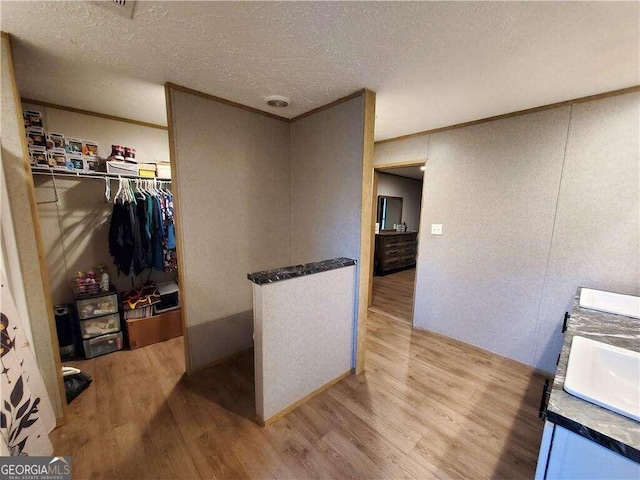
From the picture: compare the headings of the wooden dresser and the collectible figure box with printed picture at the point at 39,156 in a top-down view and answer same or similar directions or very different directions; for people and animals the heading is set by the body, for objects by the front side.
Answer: same or similar directions

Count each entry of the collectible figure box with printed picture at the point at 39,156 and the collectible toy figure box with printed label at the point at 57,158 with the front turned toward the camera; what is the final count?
2

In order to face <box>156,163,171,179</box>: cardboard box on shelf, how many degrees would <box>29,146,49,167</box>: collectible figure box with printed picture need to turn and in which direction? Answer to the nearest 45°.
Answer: approximately 90° to its left

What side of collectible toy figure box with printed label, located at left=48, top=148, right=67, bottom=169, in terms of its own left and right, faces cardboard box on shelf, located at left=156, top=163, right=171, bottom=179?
left

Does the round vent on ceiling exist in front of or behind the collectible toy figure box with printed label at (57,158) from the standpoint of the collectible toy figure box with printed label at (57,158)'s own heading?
in front

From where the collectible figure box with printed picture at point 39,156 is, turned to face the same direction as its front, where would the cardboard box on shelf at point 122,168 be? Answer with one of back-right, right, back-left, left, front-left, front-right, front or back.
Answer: left

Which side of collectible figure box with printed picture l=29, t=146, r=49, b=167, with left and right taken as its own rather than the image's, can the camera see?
front

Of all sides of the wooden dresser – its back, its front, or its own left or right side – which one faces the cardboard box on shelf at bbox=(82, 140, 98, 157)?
right

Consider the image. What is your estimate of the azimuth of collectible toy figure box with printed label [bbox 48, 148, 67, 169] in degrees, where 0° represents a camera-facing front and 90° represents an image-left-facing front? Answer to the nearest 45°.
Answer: approximately 0°

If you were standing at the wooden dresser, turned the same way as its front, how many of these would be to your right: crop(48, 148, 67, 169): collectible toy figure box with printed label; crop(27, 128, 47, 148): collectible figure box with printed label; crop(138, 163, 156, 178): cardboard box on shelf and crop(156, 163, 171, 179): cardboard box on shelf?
4

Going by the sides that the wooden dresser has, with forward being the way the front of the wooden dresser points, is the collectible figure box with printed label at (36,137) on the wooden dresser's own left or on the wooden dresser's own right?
on the wooden dresser's own right

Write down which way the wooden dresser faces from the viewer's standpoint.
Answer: facing the viewer and to the right of the viewer
